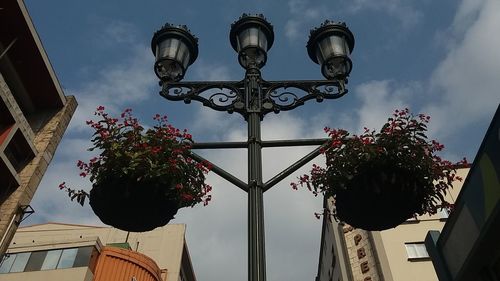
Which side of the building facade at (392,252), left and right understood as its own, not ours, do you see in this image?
front

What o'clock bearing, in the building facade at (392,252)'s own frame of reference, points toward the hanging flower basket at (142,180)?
The hanging flower basket is roughly at 12 o'clock from the building facade.

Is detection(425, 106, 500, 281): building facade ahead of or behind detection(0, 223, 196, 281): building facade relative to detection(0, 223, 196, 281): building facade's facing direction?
ahead

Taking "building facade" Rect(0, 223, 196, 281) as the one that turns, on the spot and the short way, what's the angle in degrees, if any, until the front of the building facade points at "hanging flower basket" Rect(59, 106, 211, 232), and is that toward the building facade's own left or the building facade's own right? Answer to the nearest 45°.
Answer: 0° — it already faces it

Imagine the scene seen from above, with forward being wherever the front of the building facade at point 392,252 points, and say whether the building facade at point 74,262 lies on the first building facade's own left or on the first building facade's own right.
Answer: on the first building facade's own right

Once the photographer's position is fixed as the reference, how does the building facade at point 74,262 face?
facing the viewer

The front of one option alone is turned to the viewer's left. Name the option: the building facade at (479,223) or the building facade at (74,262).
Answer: the building facade at (479,223)

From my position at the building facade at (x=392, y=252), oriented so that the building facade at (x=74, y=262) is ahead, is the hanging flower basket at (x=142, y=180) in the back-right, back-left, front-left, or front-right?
front-left

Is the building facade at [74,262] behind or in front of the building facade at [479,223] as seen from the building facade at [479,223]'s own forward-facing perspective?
in front

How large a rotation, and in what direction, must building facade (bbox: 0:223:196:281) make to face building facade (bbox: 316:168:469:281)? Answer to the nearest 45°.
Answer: approximately 45° to its left

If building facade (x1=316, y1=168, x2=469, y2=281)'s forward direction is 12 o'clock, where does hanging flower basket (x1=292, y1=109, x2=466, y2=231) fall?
The hanging flower basket is roughly at 12 o'clock from the building facade.

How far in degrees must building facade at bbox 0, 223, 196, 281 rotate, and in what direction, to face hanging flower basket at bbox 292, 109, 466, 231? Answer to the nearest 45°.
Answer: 0° — it already faces it

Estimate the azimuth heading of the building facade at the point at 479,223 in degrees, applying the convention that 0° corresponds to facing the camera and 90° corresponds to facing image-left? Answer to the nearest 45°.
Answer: approximately 90°

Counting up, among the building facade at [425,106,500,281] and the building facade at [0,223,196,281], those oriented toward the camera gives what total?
1

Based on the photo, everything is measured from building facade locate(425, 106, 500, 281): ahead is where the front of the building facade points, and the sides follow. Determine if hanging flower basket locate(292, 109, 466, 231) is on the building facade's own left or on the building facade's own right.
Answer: on the building facade's own left
